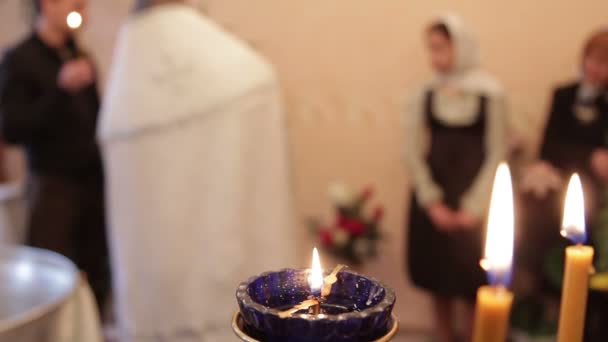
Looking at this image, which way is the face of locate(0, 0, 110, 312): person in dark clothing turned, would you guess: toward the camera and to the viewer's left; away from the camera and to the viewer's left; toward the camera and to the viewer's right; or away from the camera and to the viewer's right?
toward the camera and to the viewer's right

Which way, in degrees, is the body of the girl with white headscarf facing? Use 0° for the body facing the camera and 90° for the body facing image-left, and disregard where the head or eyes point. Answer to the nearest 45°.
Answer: approximately 0°

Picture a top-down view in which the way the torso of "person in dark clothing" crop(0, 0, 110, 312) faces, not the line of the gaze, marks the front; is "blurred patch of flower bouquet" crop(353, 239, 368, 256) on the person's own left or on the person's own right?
on the person's own left

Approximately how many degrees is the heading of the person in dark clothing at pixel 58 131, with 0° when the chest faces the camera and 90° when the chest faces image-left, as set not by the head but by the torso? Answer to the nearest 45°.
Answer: approximately 315°

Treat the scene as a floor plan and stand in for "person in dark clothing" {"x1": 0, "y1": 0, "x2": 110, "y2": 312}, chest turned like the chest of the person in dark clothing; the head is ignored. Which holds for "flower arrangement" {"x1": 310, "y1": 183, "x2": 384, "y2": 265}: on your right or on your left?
on your left

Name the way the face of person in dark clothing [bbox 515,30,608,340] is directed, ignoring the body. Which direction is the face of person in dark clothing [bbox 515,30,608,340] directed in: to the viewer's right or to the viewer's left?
to the viewer's left

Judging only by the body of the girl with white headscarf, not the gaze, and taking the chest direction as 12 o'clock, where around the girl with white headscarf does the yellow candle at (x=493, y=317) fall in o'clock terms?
The yellow candle is roughly at 12 o'clock from the girl with white headscarf.
